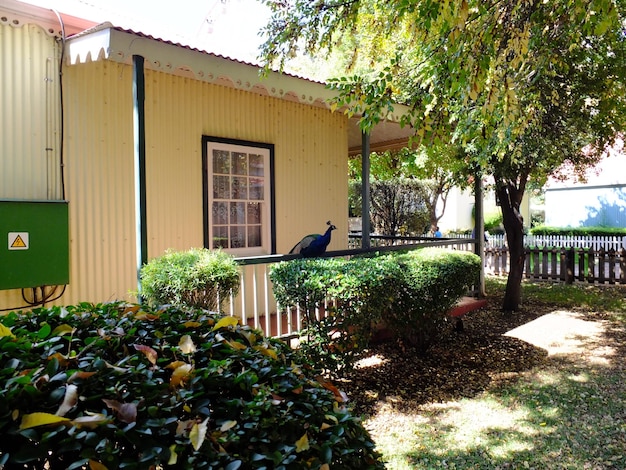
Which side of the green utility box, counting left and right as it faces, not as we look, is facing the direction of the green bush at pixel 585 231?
left

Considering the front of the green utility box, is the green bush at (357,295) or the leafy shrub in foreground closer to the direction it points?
the leafy shrub in foreground

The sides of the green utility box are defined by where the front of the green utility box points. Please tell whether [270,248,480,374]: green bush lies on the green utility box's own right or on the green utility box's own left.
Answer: on the green utility box's own left

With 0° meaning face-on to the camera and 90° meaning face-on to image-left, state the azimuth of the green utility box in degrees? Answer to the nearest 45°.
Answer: approximately 0°

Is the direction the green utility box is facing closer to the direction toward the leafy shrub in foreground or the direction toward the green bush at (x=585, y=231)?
the leafy shrub in foreground

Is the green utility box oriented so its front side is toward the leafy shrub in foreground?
yes

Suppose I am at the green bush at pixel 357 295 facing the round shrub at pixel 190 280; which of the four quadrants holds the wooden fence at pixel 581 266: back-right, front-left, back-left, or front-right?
back-right
